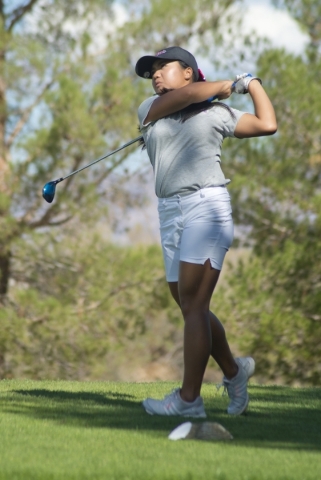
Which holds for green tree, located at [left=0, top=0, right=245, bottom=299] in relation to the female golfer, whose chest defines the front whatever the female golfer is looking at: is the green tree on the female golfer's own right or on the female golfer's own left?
on the female golfer's own right

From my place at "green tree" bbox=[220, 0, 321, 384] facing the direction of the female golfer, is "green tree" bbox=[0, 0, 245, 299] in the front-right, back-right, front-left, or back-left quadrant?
front-right

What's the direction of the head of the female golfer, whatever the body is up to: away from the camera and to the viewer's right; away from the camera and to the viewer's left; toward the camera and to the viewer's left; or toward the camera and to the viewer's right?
toward the camera and to the viewer's left

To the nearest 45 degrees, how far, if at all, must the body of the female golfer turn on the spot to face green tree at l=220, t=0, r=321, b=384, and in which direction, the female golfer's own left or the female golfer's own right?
approximately 135° to the female golfer's own right

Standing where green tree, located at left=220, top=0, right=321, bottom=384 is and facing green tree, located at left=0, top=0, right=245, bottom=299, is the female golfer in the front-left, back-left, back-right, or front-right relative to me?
front-left

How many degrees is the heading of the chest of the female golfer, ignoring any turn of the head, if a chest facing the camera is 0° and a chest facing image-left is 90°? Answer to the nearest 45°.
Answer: approximately 45°

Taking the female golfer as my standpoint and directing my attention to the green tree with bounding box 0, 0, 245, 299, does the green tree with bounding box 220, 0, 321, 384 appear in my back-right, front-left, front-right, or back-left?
front-right
